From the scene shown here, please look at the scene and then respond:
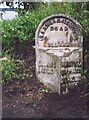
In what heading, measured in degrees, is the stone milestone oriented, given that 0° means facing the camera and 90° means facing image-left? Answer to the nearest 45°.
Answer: approximately 0°

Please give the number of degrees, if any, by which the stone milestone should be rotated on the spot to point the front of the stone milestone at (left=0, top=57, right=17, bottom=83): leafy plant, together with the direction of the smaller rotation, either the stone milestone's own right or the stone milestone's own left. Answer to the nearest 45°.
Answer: approximately 90° to the stone milestone's own right
